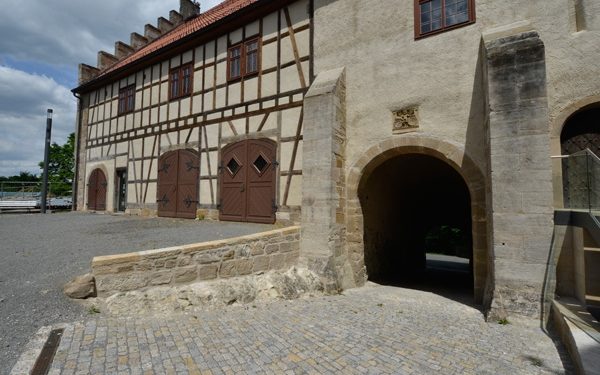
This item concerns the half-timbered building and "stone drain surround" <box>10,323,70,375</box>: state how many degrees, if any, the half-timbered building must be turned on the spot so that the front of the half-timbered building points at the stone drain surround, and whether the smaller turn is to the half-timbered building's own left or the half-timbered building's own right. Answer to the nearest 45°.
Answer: approximately 45° to the half-timbered building's own left

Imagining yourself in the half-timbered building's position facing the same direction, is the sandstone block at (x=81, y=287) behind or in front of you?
in front

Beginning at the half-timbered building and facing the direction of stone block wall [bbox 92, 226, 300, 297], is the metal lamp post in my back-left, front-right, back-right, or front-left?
back-right

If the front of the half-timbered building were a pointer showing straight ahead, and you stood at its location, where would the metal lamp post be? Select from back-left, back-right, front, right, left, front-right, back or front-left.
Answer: right

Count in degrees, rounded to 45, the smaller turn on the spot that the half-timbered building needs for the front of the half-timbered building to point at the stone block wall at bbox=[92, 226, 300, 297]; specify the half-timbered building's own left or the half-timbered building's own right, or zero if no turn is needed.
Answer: approximately 45° to the half-timbered building's own left

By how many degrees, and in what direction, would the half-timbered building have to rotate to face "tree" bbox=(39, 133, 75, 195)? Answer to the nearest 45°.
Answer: approximately 90° to its right

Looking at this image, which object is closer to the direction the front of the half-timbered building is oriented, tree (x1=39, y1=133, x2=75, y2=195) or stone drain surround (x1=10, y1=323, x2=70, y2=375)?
the stone drain surround

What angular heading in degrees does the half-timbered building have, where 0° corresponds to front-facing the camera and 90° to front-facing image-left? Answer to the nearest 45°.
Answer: approximately 45°

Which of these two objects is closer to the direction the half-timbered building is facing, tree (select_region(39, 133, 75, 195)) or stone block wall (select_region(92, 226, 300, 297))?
the stone block wall
